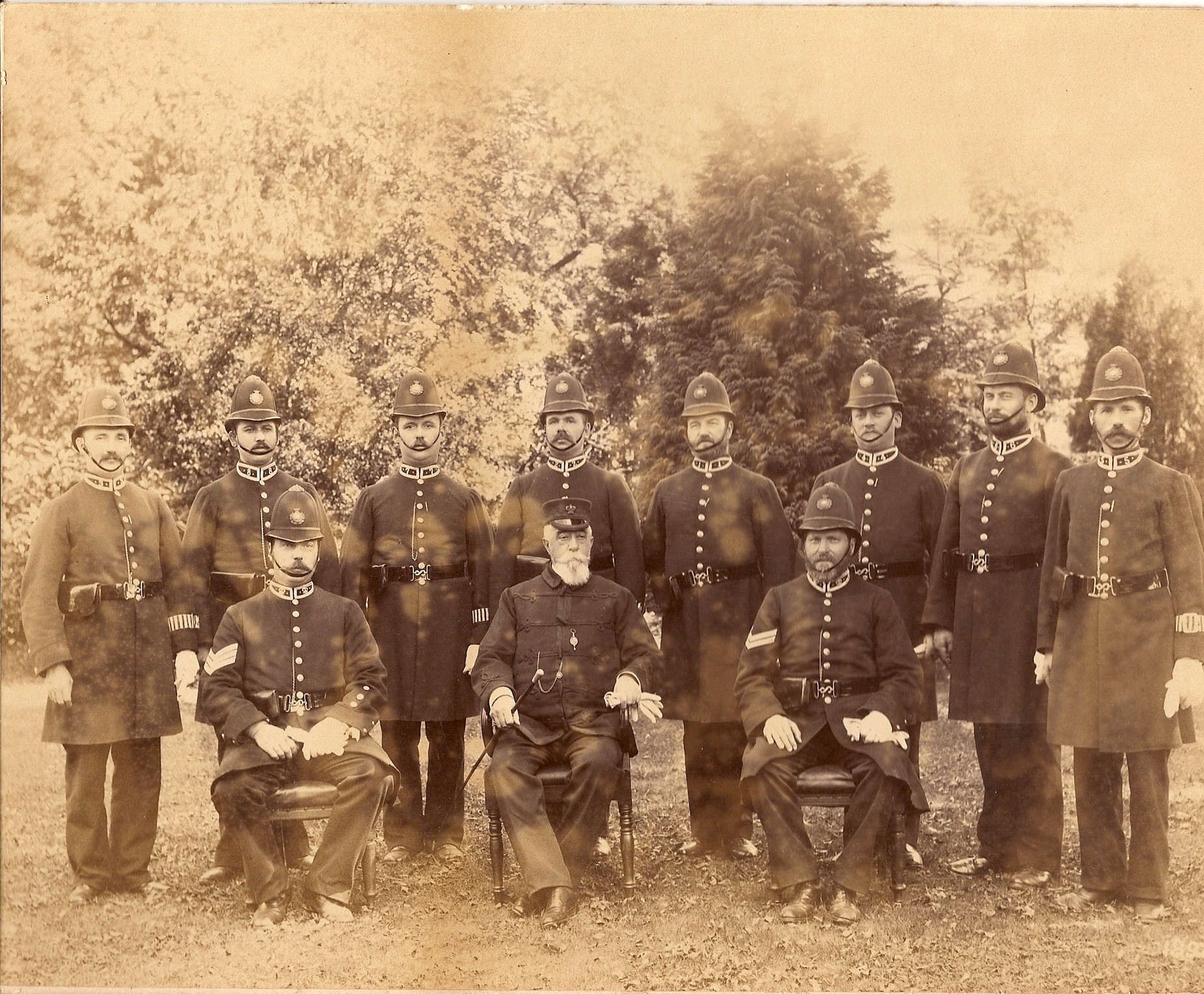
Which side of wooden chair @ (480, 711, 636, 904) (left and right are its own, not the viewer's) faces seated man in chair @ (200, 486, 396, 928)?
right

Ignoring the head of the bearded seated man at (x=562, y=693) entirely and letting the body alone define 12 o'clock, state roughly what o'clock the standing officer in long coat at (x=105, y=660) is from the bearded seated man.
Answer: The standing officer in long coat is roughly at 3 o'clock from the bearded seated man.

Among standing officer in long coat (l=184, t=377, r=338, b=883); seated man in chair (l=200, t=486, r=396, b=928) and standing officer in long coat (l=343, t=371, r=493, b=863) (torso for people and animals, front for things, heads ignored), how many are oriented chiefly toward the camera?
3

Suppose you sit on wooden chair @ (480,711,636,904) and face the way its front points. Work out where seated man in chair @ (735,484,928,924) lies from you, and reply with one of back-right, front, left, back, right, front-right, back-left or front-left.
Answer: left

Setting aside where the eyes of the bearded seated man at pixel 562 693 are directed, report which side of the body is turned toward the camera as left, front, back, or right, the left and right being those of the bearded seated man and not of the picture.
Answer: front

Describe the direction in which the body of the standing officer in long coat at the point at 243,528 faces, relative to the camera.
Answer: toward the camera

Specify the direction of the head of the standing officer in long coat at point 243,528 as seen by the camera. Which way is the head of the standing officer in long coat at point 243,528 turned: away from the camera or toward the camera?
toward the camera

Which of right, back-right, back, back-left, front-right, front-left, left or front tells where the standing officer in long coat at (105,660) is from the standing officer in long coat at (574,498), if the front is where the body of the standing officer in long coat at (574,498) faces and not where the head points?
right

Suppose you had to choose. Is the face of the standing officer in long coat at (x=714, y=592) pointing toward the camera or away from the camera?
toward the camera

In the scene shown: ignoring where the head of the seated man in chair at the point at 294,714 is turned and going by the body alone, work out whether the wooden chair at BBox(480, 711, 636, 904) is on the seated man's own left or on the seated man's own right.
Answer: on the seated man's own left

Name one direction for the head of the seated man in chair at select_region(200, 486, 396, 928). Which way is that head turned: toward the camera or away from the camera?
toward the camera
